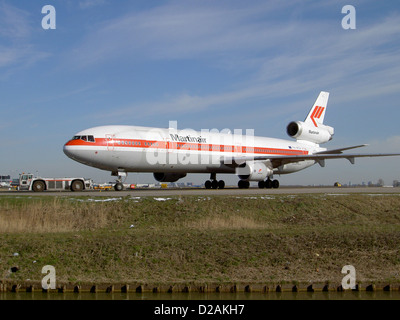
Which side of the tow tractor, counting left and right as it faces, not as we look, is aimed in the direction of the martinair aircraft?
back

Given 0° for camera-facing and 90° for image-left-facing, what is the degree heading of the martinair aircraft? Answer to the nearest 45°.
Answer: approximately 45°

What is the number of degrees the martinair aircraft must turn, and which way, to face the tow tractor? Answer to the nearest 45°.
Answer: approximately 45° to its right

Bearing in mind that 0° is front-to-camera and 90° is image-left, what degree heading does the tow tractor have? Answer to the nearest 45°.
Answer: approximately 90°
